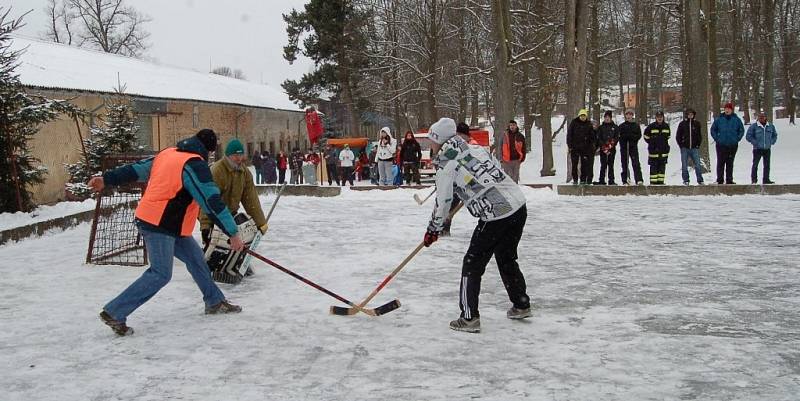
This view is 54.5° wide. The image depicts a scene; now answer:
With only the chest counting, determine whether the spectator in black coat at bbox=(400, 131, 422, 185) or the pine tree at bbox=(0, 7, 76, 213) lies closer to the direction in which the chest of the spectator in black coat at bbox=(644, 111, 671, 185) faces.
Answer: the pine tree

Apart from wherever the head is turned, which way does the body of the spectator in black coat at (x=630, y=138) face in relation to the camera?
toward the camera

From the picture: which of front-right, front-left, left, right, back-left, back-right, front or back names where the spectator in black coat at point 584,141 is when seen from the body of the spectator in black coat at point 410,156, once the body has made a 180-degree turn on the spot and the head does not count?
back-right

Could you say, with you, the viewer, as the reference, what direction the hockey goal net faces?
facing to the right of the viewer

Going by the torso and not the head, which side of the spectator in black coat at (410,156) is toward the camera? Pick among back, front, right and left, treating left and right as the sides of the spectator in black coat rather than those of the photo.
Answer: front

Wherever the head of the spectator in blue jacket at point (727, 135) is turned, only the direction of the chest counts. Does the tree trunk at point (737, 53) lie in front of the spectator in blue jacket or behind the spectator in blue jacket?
behind

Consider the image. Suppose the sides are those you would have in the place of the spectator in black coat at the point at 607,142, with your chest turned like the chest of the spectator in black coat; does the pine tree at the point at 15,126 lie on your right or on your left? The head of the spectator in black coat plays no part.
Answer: on your right

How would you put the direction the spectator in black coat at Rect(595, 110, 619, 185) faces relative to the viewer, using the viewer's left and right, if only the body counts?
facing the viewer

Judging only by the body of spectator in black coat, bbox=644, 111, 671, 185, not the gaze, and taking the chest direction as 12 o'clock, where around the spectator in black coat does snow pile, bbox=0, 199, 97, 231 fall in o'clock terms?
The snow pile is roughly at 2 o'clock from the spectator in black coat.

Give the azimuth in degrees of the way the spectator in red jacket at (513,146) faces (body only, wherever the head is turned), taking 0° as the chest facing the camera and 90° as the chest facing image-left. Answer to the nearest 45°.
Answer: approximately 0°

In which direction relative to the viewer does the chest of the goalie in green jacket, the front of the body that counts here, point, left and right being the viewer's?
facing the viewer and to the right of the viewer

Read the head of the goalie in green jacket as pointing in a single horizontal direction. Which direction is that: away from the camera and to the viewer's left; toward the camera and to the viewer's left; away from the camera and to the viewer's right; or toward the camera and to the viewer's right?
toward the camera and to the viewer's right

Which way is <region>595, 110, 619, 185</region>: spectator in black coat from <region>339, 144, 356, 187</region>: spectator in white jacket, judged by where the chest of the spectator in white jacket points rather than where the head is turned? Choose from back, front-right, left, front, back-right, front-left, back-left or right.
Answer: front-left

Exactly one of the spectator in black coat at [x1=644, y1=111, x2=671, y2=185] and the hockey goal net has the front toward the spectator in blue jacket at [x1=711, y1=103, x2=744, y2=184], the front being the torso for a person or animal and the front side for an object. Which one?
the hockey goal net

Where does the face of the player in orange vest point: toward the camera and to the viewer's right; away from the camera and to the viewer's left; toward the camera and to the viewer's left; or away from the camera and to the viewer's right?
away from the camera and to the viewer's right

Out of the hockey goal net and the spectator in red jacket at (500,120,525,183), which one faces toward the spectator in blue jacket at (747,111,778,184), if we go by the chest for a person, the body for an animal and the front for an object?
the hockey goal net

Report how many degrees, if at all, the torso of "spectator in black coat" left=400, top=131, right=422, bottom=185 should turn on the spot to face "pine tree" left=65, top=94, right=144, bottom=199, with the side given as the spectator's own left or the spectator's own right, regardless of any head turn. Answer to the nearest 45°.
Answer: approximately 45° to the spectator's own right
